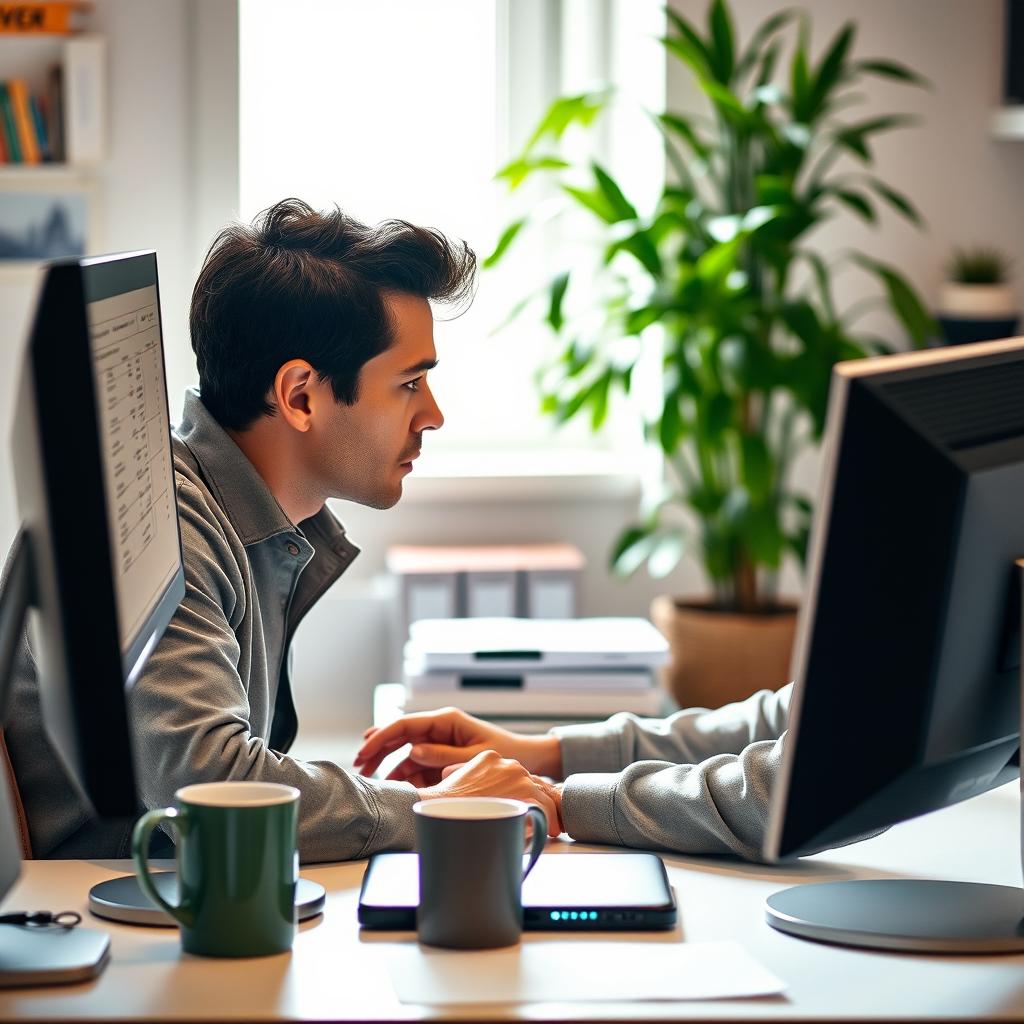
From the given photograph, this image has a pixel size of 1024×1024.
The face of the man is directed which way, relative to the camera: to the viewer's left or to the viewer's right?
to the viewer's right

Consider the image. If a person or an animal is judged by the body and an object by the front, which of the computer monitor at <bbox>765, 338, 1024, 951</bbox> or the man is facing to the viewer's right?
the man

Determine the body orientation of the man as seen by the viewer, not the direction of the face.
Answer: to the viewer's right

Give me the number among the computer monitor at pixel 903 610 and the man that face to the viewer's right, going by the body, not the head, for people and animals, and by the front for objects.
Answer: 1

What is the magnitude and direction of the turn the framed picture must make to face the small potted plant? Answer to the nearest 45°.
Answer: approximately 45° to its left

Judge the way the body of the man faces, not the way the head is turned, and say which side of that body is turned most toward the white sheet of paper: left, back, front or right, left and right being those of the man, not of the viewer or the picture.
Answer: right

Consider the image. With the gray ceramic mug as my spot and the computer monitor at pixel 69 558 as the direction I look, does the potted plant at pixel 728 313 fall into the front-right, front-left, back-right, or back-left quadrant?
back-right

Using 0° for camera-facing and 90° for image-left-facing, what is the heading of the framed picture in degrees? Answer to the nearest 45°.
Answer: approximately 315°

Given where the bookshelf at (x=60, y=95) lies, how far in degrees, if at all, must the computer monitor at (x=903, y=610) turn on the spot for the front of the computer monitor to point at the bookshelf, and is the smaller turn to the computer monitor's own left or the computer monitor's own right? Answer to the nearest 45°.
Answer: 0° — it already faces it

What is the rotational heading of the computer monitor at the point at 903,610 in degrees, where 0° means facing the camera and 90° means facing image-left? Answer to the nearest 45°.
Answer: approximately 135°
